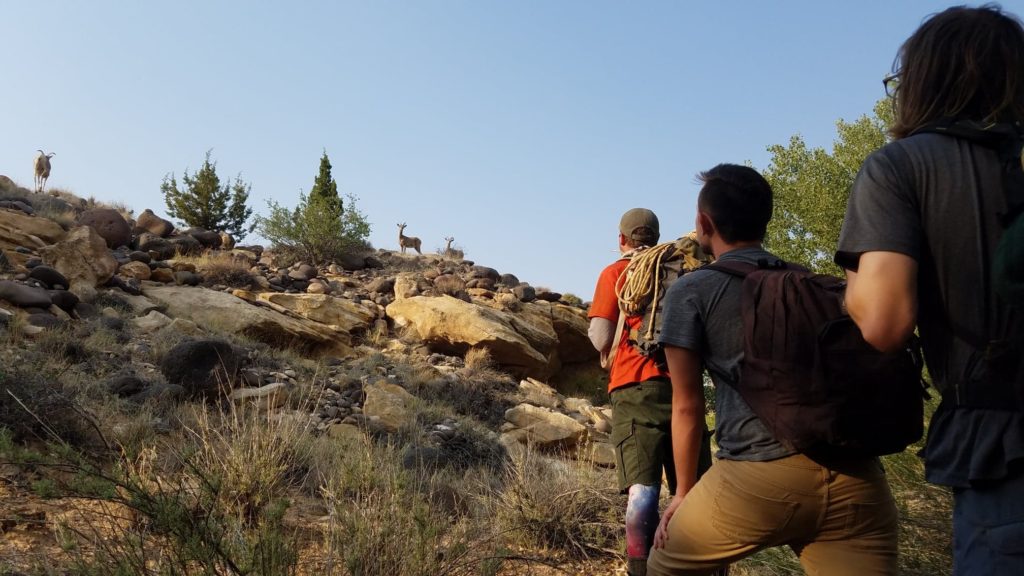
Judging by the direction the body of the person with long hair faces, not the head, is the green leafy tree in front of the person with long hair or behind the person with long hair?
in front

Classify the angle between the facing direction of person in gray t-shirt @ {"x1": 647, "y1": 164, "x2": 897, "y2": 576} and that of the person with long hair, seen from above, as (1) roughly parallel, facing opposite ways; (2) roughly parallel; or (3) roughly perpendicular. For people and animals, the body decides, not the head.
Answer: roughly parallel

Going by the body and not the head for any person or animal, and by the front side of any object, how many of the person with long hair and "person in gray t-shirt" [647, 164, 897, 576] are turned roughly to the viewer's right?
0

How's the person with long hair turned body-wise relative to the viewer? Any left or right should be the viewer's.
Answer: facing away from the viewer and to the left of the viewer

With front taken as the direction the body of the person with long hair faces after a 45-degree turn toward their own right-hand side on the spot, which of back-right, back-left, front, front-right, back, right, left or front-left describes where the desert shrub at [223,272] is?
front-left

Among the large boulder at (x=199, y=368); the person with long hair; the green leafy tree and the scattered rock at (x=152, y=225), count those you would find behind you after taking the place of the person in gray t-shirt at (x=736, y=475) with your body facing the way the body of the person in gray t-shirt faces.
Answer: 1

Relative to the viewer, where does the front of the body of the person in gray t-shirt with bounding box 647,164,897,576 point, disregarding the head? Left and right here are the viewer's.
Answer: facing away from the viewer and to the left of the viewer

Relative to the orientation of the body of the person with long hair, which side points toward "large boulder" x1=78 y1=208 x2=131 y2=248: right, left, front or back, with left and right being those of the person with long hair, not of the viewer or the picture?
front
